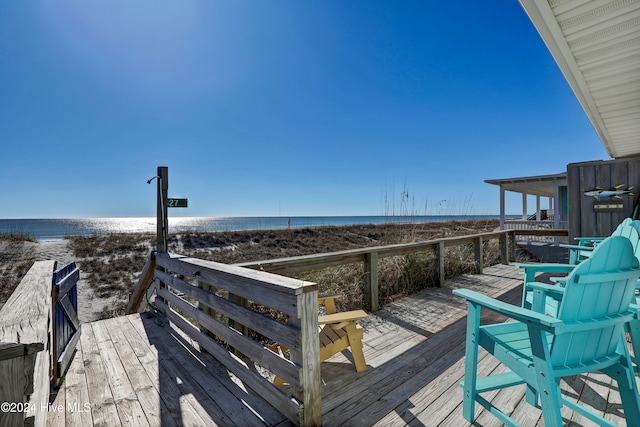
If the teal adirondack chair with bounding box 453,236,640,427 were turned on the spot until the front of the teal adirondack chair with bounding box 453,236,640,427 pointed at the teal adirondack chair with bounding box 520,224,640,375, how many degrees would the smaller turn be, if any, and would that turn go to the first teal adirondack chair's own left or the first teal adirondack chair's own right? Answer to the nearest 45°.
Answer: approximately 45° to the first teal adirondack chair's own right

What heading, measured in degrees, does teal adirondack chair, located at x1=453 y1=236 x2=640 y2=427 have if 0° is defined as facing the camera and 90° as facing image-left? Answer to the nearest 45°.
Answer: approximately 135°

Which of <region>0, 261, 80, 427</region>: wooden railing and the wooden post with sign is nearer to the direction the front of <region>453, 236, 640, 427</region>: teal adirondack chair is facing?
the wooden post with sign

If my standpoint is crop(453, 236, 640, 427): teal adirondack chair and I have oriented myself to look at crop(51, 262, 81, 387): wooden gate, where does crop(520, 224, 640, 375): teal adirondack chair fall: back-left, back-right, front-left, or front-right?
back-right

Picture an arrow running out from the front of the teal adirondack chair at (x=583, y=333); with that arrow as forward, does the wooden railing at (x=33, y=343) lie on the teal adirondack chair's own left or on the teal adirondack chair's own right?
on the teal adirondack chair's own left
